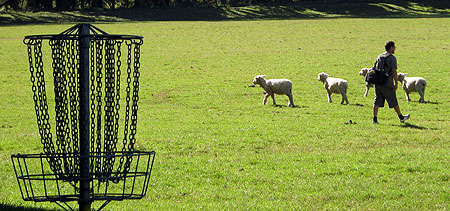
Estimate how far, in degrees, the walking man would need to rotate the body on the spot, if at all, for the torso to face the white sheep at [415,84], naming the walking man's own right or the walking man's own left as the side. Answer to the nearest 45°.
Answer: approximately 90° to the walking man's own left

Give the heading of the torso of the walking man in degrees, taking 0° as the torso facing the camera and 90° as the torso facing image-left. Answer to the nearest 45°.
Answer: approximately 270°

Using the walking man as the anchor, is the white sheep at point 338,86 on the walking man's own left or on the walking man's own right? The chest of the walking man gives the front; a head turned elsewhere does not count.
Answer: on the walking man's own left
